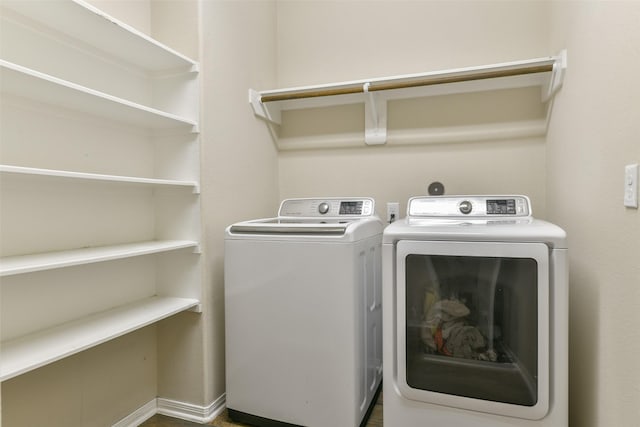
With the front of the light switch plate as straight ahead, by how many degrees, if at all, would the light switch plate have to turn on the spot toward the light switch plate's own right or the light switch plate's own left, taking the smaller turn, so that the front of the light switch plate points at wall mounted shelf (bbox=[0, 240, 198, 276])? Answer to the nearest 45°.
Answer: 0° — it already faces it

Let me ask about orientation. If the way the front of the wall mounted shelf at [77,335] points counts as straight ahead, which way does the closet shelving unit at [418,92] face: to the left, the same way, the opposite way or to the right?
to the right

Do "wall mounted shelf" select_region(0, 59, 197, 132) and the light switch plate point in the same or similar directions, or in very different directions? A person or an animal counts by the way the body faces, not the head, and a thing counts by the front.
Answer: very different directions

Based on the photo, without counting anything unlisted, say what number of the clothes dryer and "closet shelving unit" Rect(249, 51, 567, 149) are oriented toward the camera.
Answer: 2

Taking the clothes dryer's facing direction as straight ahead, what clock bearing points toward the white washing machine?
The white washing machine is roughly at 3 o'clock from the clothes dryer.

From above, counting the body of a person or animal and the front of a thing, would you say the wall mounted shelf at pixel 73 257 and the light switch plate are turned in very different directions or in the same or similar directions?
very different directions

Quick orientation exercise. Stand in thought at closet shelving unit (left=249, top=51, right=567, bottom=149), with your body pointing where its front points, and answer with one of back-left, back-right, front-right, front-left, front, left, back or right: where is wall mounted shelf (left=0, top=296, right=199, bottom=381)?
front-right

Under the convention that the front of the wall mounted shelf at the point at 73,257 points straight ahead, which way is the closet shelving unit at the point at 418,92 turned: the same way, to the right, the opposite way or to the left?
to the right

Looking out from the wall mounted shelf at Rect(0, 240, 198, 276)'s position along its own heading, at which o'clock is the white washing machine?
The white washing machine is roughly at 11 o'clock from the wall mounted shelf.

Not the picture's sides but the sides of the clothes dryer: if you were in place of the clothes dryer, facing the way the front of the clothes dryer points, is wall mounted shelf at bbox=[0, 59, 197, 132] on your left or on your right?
on your right

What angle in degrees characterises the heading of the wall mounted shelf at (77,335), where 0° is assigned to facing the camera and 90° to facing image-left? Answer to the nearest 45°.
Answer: approximately 315°
